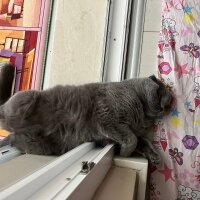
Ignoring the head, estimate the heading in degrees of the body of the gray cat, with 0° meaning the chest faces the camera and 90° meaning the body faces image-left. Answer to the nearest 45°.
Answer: approximately 270°
